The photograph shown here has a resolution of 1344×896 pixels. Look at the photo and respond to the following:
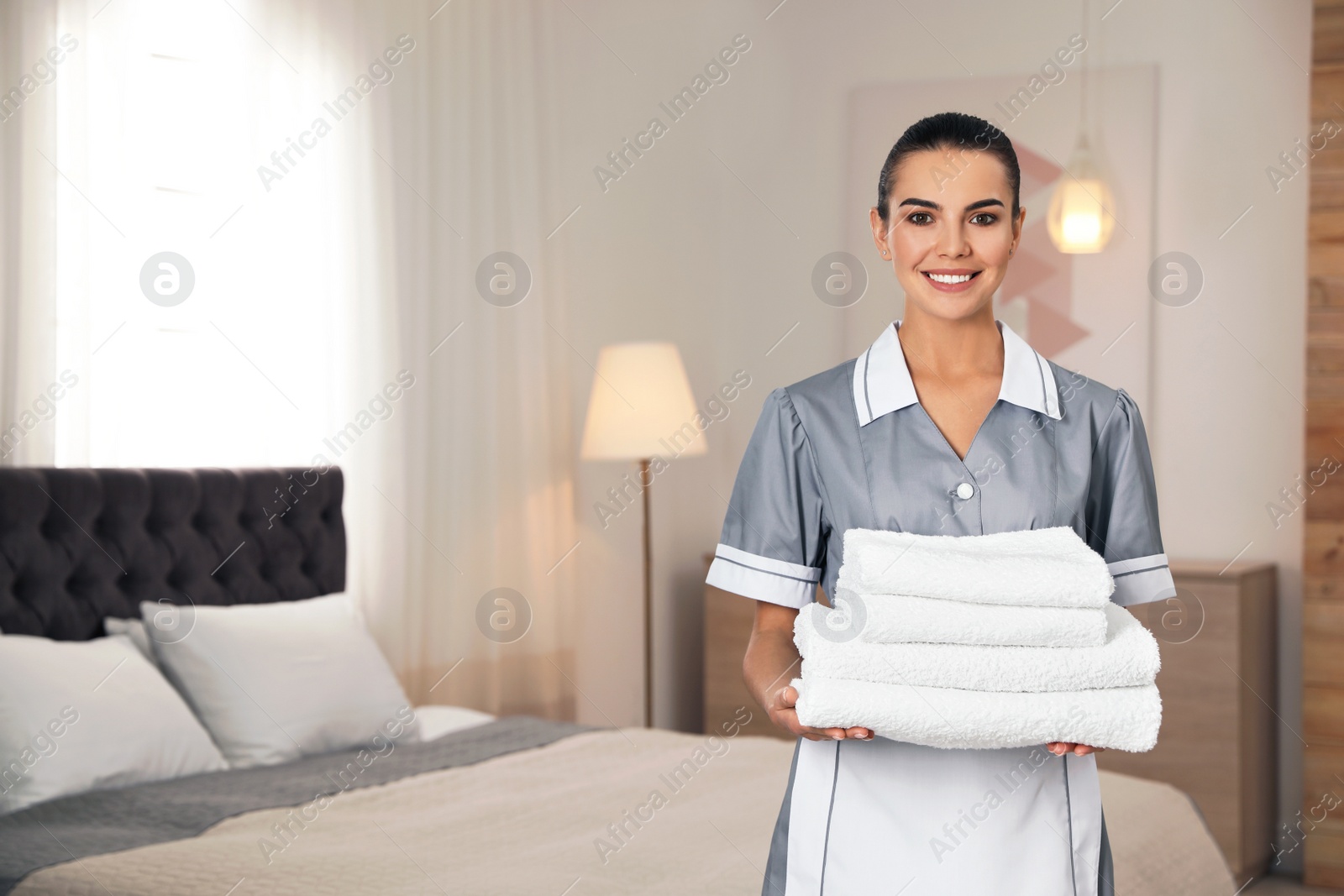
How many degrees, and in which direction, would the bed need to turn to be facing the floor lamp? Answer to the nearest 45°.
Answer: approximately 135° to its left

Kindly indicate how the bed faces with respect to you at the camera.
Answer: facing the viewer and to the right of the viewer

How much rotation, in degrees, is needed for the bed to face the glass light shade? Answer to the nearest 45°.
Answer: approximately 90° to its left
